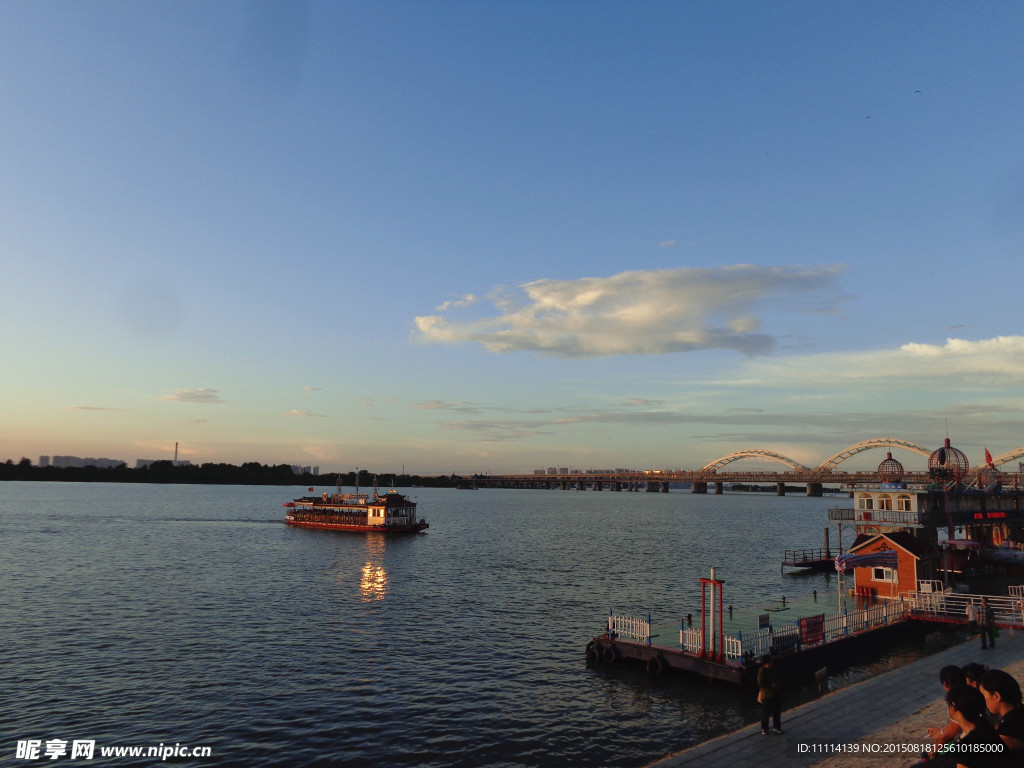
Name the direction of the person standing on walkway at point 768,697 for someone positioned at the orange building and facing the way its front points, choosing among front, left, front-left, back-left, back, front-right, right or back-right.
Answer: front-left

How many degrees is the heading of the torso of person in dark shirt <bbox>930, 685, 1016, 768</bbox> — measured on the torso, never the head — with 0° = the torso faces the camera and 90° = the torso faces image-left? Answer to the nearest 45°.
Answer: approximately 90°

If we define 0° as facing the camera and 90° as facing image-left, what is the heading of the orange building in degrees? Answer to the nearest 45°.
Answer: approximately 45°

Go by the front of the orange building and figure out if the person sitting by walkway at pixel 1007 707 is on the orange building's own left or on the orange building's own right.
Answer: on the orange building's own left
